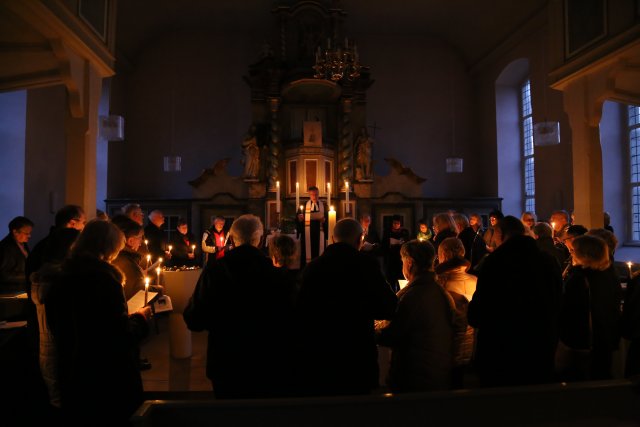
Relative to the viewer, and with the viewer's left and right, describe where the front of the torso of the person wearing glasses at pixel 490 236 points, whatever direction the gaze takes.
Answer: facing the viewer and to the left of the viewer

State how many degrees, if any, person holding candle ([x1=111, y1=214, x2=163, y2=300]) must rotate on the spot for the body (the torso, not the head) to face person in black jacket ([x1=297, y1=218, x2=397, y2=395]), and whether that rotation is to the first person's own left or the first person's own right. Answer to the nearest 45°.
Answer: approximately 45° to the first person's own right

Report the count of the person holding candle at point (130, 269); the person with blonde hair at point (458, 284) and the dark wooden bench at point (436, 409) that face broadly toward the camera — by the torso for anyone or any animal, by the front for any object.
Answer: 0

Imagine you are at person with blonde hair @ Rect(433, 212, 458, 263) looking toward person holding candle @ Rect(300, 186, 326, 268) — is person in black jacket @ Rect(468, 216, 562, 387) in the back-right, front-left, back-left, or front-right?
back-left

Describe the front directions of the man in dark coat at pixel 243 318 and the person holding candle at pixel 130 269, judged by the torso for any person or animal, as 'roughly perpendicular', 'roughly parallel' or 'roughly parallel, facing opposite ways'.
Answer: roughly perpendicular

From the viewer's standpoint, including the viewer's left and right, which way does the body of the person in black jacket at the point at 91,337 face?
facing away from the viewer and to the right of the viewer

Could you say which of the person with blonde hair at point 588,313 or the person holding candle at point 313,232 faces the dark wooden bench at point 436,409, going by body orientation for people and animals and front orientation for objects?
the person holding candle

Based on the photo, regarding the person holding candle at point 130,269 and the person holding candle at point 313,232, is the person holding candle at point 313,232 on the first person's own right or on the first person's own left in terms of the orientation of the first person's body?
on the first person's own left

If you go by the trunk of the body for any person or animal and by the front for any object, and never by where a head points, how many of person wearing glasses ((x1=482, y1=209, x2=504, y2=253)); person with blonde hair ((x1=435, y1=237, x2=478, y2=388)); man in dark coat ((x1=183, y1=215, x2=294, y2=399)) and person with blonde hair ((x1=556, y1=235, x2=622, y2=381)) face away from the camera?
3

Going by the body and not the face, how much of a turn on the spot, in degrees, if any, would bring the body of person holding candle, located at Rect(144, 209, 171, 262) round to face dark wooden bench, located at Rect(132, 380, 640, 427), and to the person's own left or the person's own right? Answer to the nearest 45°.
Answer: approximately 45° to the person's own right

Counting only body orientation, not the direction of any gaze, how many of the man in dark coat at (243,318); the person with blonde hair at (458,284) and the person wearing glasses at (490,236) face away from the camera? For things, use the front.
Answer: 2

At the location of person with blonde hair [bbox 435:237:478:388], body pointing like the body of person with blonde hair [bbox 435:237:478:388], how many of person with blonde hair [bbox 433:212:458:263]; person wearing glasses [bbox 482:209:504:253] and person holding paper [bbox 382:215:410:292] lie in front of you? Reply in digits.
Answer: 3

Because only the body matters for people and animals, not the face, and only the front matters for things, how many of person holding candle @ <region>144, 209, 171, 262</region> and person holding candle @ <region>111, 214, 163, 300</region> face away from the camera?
0

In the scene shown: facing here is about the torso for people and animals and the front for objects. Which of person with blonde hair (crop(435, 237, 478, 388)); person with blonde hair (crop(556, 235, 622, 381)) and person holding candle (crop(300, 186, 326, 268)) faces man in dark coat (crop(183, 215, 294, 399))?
the person holding candle

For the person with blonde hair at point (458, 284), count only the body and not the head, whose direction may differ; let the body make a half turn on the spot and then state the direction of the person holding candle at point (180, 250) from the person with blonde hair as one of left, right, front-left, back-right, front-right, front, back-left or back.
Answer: back-right

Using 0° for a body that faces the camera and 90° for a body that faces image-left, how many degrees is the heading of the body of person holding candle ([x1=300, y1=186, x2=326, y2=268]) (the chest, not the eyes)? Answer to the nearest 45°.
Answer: approximately 0°

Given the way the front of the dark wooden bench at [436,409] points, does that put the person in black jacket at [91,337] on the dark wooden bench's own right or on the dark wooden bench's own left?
on the dark wooden bench's own left

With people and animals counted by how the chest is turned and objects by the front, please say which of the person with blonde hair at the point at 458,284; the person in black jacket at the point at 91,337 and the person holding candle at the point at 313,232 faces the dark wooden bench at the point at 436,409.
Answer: the person holding candle

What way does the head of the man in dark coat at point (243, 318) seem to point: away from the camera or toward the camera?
away from the camera

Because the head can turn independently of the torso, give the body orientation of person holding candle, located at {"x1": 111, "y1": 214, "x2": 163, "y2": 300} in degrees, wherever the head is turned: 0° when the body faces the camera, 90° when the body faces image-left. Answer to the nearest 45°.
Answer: approximately 270°

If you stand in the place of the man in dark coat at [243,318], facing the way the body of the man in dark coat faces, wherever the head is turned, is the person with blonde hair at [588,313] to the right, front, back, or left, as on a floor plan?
right
